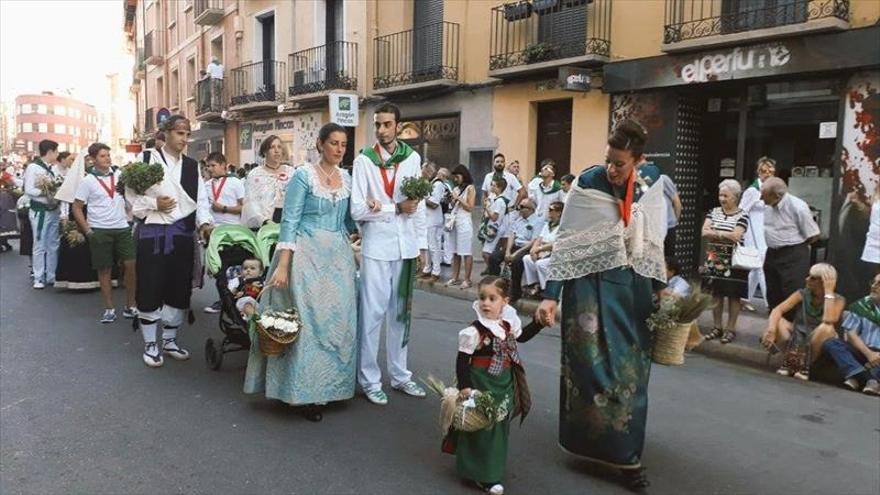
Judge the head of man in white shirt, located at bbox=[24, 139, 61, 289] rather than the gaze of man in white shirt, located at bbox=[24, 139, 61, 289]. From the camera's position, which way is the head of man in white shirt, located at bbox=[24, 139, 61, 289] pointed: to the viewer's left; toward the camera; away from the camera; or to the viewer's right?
to the viewer's right

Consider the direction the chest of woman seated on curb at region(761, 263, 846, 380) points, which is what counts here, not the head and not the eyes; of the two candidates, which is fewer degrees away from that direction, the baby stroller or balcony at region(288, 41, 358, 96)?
the baby stroller

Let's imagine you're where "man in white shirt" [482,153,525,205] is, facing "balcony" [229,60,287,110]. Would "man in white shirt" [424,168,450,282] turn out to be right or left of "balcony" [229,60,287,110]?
left

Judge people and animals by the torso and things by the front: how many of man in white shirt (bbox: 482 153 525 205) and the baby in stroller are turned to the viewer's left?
0

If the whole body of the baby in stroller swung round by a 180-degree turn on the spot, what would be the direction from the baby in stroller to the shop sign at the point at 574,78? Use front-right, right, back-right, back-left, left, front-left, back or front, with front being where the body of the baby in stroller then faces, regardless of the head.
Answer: front-right

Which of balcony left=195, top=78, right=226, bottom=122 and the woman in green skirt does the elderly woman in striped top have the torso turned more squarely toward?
the woman in green skirt

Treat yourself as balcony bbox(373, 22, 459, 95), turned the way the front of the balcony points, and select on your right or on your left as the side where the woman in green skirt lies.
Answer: on your left

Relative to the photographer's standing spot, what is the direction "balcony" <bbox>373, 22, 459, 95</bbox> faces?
facing the viewer and to the left of the viewer

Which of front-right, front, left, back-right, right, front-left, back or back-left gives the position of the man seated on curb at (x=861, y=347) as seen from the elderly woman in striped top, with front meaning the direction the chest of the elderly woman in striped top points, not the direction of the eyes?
left

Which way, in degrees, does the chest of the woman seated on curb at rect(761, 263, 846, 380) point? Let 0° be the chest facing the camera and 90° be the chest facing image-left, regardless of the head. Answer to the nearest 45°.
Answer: approximately 45°

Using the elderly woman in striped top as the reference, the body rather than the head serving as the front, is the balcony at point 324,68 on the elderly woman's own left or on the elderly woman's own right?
on the elderly woman's own right

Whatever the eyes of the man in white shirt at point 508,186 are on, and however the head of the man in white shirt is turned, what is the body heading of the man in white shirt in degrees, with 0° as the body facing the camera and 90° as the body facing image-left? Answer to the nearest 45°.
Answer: approximately 0°

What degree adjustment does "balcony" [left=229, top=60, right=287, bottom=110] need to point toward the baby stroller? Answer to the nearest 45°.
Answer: approximately 45° to its left

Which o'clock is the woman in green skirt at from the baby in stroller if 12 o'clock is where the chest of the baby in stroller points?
The woman in green skirt is roughly at 11 o'clock from the baby in stroller.
